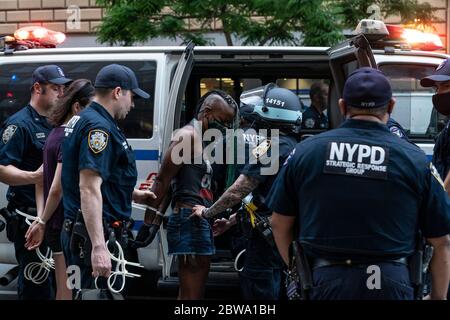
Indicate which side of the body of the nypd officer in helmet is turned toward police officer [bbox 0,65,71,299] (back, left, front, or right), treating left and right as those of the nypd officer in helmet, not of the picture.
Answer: front

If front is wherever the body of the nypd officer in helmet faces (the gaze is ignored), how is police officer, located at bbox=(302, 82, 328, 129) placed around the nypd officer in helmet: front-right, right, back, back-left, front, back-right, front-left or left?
right

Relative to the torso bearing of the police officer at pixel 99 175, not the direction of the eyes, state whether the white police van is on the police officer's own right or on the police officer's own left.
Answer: on the police officer's own left

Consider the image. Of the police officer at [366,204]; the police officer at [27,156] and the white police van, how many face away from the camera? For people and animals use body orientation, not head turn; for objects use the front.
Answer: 1

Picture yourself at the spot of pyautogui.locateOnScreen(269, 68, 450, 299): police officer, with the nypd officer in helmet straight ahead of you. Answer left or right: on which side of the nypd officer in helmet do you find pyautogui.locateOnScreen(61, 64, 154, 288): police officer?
left

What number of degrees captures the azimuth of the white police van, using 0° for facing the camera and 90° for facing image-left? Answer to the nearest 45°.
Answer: approximately 270°

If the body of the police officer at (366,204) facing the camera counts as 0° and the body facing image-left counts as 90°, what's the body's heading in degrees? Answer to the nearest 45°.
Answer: approximately 180°

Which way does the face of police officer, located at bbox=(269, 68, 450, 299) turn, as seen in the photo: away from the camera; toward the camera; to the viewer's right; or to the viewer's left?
away from the camera

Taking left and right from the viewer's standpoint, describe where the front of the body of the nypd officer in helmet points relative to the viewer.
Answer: facing to the left of the viewer

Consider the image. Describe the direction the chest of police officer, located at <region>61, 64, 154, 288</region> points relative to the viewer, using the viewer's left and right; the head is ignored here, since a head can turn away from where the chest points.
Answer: facing to the right of the viewer

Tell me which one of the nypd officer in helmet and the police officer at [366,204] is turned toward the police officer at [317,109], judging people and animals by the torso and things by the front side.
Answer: the police officer at [366,204]

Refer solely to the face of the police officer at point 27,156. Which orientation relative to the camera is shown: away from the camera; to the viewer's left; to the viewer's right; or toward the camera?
to the viewer's right
